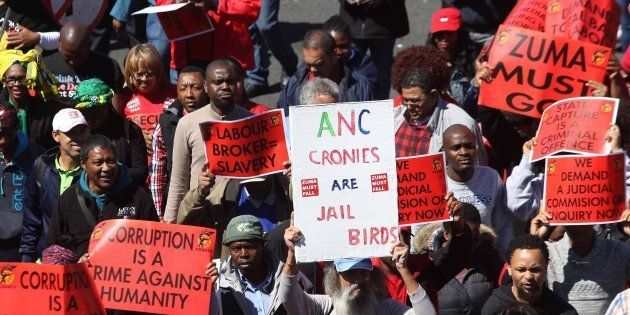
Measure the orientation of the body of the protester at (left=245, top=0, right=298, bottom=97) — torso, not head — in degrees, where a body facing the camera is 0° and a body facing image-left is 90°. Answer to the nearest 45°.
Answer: approximately 45°

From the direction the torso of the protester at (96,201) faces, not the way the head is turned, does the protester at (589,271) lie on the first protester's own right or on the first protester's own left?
on the first protester's own left

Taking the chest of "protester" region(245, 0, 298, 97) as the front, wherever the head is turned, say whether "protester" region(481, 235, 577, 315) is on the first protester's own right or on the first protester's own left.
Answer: on the first protester's own left
